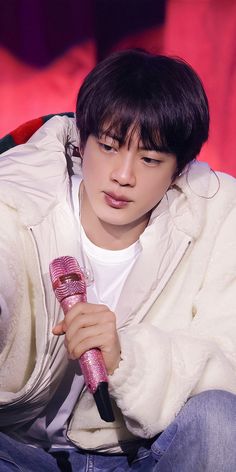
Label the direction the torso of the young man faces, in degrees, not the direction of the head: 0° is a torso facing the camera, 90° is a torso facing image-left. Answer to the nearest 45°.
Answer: approximately 0°
